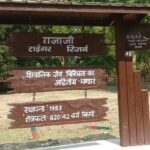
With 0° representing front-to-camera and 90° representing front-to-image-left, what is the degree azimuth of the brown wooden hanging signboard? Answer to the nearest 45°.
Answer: approximately 0°
